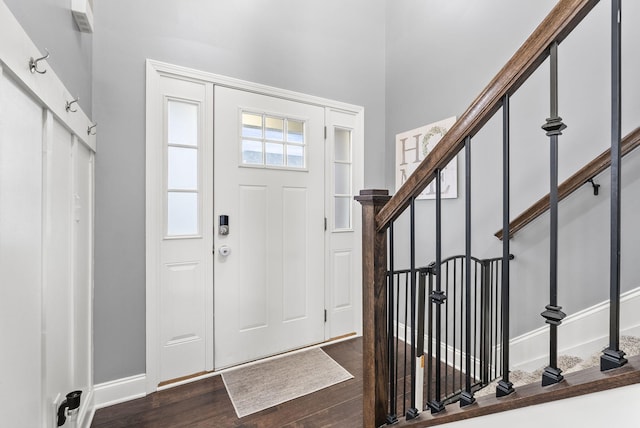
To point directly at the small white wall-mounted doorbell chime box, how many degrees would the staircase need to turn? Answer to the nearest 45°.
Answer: approximately 45° to its left

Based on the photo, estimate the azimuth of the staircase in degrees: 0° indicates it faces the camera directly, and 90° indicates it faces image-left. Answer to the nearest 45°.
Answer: approximately 135°

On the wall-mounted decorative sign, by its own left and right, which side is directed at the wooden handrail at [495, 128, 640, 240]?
left

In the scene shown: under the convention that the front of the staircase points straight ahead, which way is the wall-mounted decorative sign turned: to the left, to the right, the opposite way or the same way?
to the left

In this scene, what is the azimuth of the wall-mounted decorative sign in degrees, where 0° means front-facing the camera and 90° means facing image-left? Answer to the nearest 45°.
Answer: approximately 45°

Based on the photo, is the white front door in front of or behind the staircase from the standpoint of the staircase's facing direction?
in front

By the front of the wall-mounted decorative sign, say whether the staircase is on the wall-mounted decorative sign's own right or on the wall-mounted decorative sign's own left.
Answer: on the wall-mounted decorative sign's own left

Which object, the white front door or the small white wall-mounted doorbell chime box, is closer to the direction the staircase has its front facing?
the white front door

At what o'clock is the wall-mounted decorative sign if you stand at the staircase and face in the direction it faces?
The wall-mounted decorative sign is roughly at 1 o'clock from the staircase.

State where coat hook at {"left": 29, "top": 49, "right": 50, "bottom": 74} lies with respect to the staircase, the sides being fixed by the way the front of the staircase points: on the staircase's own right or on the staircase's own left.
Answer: on the staircase's own left
